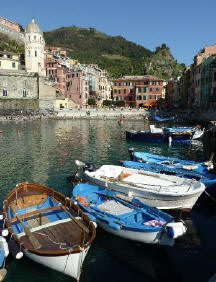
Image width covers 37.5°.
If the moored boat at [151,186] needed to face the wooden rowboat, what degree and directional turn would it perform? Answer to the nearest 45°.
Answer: approximately 90° to its right

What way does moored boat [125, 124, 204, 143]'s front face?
to the viewer's right

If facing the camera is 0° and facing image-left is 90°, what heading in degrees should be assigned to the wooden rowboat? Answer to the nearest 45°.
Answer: approximately 315°

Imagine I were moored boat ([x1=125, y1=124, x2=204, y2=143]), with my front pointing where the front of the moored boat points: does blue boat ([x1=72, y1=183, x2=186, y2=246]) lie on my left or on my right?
on my right

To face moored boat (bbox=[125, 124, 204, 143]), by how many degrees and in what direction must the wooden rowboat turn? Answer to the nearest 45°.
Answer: approximately 90° to its left

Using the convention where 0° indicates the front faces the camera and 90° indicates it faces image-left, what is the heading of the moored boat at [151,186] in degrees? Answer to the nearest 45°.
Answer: approximately 315°
